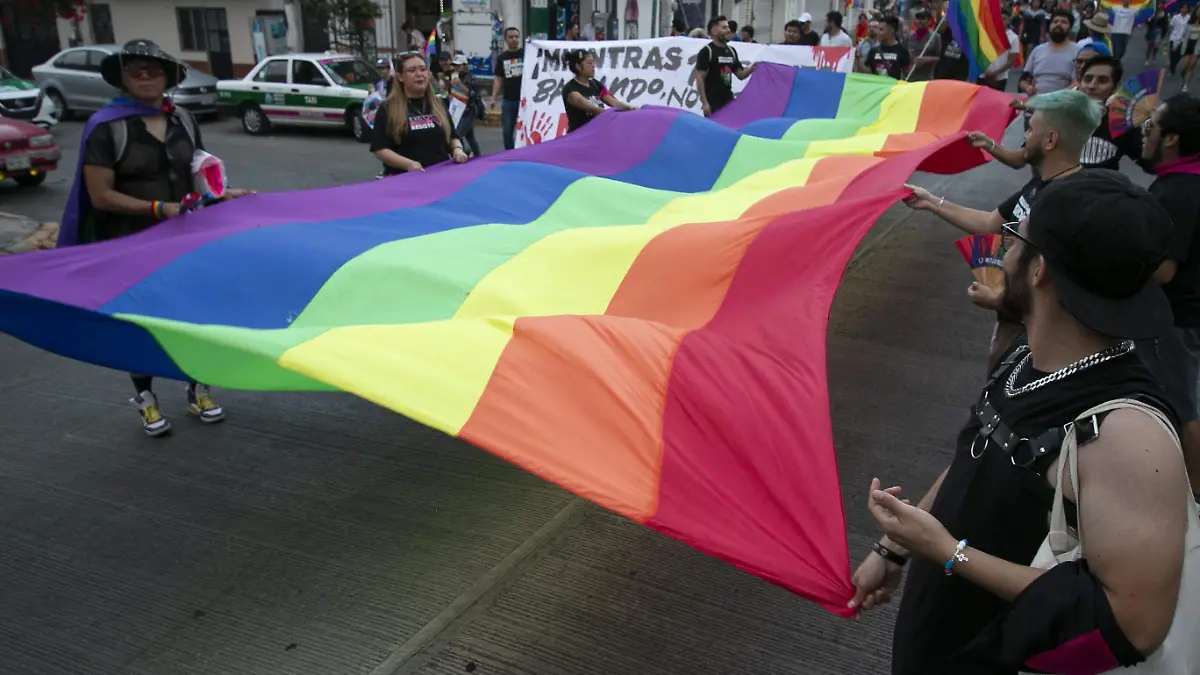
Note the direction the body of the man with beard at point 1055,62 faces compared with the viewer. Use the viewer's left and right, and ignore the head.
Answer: facing the viewer

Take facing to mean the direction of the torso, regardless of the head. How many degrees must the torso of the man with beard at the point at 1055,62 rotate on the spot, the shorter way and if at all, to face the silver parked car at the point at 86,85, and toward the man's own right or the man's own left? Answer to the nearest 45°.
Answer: approximately 90° to the man's own right

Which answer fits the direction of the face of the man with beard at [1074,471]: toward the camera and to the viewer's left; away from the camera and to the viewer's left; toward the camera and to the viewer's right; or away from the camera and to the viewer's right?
away from the camera and to the viewer's left

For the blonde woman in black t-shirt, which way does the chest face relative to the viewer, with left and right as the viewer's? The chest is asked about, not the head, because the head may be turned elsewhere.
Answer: facing the viewer and to the right of the viewer

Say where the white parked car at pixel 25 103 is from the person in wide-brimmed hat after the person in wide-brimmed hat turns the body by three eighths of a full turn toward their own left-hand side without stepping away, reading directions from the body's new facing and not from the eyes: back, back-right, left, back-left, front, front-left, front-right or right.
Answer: front

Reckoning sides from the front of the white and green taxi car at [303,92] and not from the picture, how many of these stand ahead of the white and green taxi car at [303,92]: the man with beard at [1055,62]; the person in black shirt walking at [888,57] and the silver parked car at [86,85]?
2

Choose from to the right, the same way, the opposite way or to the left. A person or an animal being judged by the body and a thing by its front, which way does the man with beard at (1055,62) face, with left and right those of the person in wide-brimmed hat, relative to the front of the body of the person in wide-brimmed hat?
to the right

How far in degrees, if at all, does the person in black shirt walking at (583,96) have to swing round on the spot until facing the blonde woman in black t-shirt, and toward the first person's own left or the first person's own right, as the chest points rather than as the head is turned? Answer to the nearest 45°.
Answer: approximately 45° to the first person's own right

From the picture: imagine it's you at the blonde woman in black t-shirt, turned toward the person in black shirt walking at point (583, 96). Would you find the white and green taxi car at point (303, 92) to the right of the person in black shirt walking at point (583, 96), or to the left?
left

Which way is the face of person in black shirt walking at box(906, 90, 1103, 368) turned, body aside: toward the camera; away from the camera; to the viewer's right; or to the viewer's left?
to the viewer's left

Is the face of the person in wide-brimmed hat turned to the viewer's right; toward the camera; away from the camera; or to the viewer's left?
toward the camera

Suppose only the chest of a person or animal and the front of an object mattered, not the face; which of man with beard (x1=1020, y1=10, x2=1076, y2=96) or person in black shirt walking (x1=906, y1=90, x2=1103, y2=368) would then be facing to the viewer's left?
the person in black shirt walking
